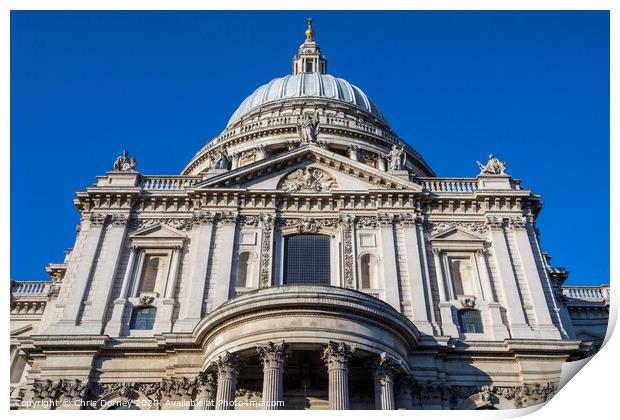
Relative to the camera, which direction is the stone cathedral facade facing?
toward the camera
